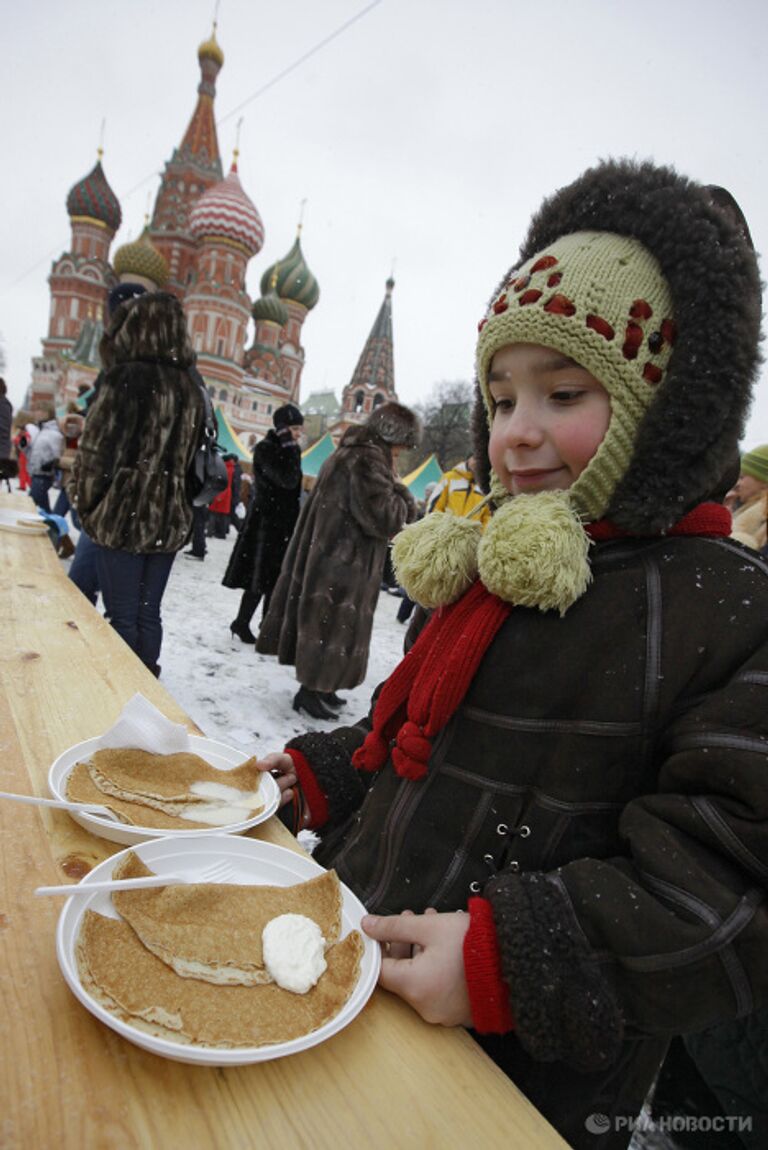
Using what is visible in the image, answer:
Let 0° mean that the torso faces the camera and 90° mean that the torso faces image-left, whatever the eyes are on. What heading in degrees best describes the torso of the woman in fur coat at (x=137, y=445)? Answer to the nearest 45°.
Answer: approximately 180°

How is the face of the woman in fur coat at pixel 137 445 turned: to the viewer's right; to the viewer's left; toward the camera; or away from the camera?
away from the camera

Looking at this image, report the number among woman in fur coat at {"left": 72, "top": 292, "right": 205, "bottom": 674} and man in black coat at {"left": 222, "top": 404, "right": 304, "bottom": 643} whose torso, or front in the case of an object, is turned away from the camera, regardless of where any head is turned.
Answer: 1

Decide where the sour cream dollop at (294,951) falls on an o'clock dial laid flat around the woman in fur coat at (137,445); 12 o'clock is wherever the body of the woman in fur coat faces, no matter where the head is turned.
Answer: The sour cream dollop is roughly at 6 o'clock from the woman in fur coat.

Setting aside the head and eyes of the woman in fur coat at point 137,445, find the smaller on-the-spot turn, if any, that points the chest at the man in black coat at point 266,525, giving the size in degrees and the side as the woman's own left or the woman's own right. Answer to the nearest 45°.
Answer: approximately 45° to the woman's own right

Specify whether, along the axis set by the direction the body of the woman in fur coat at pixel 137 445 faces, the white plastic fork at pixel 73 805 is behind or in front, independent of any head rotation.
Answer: behind

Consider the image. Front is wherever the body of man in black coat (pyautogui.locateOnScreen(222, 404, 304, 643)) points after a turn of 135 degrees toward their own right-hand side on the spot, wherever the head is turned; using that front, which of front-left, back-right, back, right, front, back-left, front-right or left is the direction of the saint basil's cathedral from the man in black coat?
back-right

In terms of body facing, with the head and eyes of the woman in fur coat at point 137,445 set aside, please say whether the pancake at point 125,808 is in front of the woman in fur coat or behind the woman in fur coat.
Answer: behind

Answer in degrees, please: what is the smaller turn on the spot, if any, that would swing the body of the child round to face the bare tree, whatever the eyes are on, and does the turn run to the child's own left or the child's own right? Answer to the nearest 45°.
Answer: approximately 135° to the child's own right
